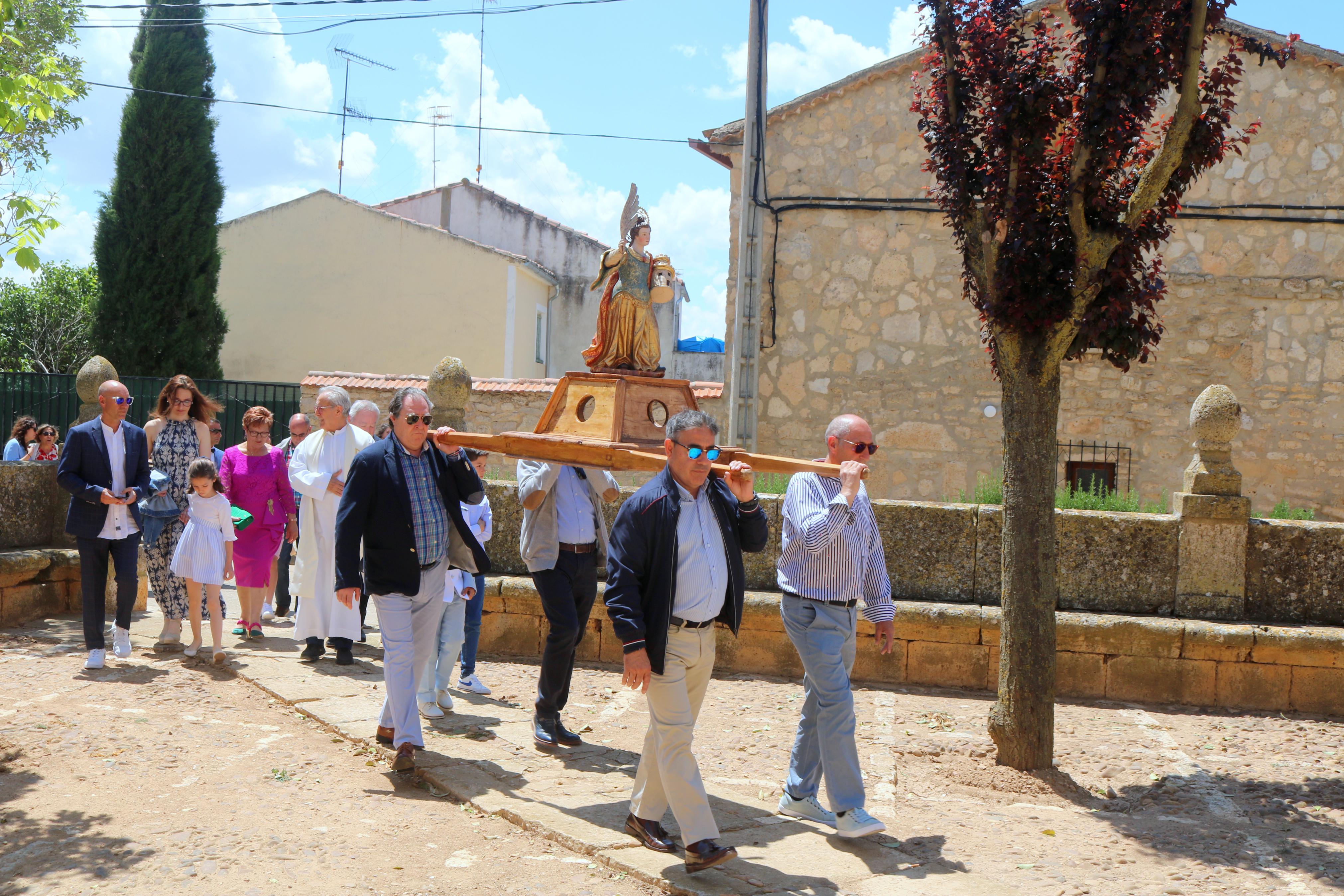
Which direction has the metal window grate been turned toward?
toward the camera

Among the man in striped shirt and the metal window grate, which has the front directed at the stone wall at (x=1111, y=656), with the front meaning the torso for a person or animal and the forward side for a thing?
the metal window grate

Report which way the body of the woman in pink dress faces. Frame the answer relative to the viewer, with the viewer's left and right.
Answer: facing the viewer

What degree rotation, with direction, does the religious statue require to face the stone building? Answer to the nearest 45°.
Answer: approximately 90° to its left

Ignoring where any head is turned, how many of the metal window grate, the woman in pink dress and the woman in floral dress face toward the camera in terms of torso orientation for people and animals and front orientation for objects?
3

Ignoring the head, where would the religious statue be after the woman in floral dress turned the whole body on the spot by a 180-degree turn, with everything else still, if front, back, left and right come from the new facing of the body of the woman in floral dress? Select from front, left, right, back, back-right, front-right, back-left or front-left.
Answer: back-right

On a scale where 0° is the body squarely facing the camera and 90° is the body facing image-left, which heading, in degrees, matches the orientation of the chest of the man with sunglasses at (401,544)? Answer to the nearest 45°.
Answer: approximately 315°

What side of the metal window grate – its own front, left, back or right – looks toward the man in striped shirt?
front

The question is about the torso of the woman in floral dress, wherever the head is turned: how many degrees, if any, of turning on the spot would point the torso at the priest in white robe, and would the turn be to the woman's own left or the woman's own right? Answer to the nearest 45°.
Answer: approximately 45° to the woman's own left

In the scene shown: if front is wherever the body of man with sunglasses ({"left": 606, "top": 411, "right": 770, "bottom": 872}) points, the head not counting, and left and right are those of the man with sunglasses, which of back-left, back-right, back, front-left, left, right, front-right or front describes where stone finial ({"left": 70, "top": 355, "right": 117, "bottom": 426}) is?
back
